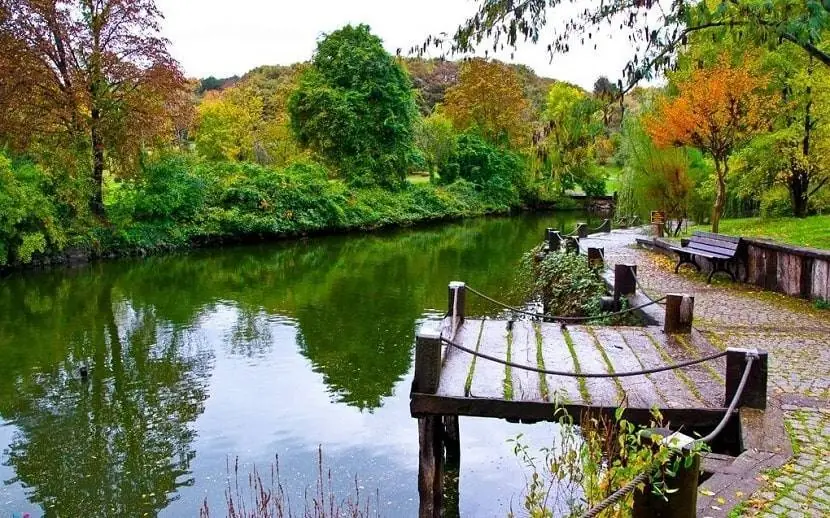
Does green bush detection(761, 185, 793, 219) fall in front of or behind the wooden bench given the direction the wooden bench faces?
behind

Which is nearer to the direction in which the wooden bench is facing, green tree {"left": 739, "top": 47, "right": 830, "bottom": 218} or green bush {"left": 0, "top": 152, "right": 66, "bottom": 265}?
the green bush

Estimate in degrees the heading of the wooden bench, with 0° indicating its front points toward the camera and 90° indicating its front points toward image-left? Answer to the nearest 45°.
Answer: approximately 45°

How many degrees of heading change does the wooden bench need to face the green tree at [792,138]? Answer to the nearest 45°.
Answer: approximately 135° to its right

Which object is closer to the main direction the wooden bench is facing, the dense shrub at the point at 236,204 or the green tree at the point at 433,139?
the dense shrub

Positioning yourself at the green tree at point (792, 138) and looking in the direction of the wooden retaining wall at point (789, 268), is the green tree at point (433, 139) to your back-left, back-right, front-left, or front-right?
back-right

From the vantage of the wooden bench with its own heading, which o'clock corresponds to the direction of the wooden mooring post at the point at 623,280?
The wooden mooring post is roughly at 11 o'clock from the wooden bench.

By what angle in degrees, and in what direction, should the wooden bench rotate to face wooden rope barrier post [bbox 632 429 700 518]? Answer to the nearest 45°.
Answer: approximately 45° to its left
